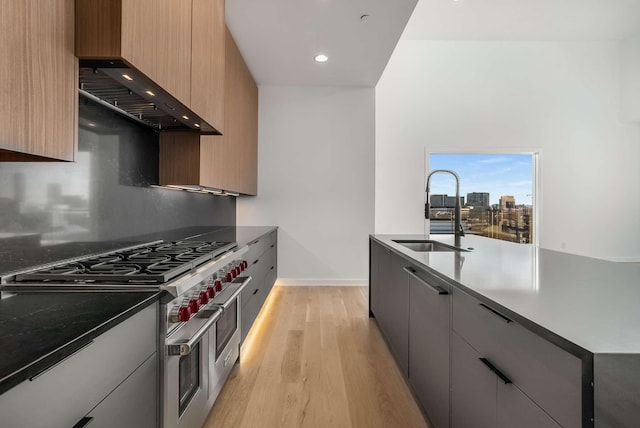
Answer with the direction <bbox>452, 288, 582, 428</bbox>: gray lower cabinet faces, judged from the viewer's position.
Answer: facing the viewer and to the left of the viewer

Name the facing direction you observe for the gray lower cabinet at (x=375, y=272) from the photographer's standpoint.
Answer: facing to the left of the viewer

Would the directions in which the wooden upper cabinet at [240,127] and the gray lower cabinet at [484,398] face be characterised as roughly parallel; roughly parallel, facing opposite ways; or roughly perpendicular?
roughly parallel, facing opposite ways

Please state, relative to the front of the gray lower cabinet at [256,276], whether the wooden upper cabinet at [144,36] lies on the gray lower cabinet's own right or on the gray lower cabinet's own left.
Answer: on the gray lower cabinet's own right

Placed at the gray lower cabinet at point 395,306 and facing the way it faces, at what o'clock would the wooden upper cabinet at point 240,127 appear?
The wooden upper cabinet is roughly at 1 o'clock from the gray lower cabinet.

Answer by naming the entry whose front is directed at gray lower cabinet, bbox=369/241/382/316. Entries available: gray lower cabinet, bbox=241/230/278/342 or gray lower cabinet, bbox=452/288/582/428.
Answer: gray lower cabinet, bbox=241/230/278/342

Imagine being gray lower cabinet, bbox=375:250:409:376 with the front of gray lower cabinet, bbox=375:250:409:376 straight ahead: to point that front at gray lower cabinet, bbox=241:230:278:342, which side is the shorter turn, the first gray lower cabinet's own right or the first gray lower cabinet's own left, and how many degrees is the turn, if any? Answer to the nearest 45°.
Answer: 0° — it already faces it

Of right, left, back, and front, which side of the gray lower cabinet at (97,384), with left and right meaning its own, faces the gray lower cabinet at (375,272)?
left

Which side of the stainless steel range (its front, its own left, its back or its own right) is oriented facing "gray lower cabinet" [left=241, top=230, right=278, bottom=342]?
left

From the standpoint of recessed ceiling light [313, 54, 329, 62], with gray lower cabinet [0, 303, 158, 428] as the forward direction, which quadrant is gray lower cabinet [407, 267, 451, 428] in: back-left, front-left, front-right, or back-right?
front-left

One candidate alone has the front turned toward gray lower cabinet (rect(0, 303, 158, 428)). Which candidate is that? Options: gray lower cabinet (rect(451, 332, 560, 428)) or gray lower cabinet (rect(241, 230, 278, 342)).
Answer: gray lower cabinet (rect(451, 332, 560, 428))

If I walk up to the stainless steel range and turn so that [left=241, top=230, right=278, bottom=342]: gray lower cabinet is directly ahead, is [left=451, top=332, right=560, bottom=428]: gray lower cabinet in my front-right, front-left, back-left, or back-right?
back-right

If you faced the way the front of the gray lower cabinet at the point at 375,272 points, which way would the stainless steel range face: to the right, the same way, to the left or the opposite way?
the opposite way

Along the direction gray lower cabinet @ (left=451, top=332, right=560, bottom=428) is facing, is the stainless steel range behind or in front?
in front

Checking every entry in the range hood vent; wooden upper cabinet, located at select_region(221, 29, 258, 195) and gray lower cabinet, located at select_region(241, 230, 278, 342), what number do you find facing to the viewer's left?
0

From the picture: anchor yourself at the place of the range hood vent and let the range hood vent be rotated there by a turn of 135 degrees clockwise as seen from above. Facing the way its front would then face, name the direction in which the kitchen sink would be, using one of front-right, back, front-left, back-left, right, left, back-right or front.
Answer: back

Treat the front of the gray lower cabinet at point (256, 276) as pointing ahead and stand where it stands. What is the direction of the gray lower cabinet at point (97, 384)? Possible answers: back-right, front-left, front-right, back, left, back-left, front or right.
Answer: right

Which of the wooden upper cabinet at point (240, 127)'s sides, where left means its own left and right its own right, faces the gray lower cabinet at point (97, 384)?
right

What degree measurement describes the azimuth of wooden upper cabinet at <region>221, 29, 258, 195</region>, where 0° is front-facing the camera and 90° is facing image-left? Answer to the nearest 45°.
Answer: approximately 270°
